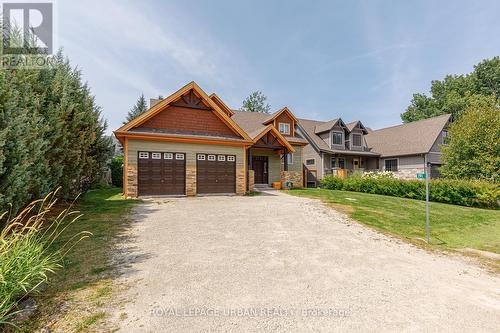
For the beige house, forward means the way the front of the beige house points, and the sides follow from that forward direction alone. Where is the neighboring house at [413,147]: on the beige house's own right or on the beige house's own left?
on the beige house's own left

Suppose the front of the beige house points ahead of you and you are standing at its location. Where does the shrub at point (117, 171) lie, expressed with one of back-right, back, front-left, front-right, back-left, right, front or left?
back-right

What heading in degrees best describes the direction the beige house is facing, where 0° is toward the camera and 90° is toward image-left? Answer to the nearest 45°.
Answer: approximately 0°

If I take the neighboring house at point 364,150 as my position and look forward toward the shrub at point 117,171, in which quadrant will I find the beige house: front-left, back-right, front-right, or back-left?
front-left

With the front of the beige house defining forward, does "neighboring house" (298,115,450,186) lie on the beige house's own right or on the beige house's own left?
on the beige house's own left

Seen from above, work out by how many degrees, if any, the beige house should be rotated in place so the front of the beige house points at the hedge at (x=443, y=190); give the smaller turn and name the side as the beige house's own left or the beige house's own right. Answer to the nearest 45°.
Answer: approximately 90° to the beige house's own left

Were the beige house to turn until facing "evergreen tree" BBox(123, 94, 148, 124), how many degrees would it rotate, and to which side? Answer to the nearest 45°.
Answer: approximately 180°

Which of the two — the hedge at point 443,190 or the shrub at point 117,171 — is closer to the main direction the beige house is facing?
the hedge
